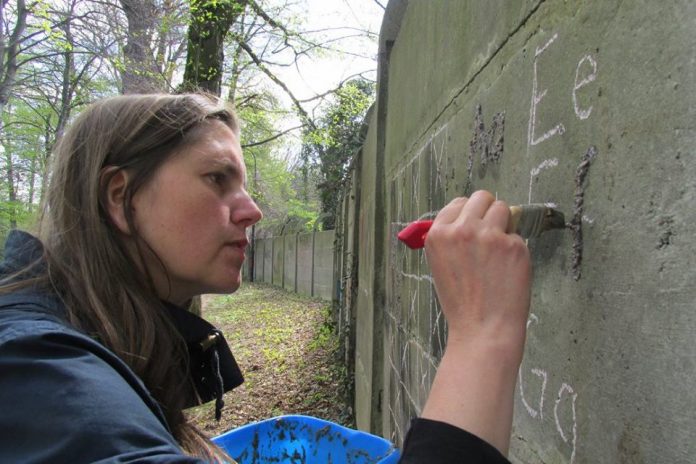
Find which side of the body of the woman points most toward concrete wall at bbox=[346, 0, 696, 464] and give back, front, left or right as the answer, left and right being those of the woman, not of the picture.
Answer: front

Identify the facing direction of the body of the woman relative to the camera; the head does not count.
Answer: to the viewer's right

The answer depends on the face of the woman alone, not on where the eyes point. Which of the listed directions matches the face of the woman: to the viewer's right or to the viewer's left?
to the viewer's right
